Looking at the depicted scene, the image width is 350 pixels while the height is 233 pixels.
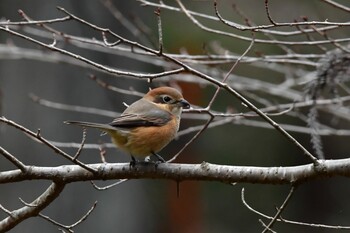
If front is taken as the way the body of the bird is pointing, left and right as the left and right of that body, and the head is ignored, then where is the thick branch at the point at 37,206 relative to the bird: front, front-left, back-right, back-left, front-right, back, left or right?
back-right

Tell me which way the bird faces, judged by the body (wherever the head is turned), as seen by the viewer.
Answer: to the viewer's right
